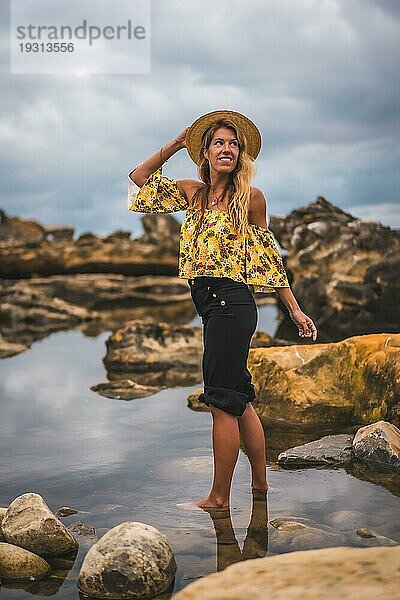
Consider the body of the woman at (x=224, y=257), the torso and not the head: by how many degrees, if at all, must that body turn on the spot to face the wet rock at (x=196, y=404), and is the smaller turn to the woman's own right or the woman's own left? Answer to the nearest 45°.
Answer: approximately 135° to the woman's own right

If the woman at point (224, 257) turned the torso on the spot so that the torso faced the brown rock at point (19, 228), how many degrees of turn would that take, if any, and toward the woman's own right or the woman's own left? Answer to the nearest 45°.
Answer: approximately 135° to the woman's own right

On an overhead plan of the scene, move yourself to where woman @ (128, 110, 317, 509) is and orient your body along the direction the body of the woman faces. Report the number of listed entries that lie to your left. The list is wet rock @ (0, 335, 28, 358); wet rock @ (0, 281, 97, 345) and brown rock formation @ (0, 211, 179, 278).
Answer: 0

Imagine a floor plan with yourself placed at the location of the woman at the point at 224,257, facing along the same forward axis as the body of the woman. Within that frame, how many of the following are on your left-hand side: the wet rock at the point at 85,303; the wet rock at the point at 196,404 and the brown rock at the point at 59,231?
0

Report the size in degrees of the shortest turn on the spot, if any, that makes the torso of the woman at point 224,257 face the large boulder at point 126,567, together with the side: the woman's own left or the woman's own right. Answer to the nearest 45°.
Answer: approximately 45° to the woman's own left

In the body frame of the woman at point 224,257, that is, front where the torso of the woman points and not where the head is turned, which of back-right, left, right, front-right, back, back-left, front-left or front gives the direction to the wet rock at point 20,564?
front

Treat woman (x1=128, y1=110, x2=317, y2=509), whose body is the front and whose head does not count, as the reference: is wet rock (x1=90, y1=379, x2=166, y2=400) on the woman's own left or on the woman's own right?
on the woman's own right

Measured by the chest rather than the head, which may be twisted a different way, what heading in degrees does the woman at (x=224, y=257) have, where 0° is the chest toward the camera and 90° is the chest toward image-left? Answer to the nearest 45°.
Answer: approximately 45°

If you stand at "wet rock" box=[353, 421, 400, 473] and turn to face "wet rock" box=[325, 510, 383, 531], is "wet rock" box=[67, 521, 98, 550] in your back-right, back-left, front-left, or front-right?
front-right

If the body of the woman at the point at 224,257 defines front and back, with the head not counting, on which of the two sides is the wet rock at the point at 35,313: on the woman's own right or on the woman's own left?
on the woman's own right

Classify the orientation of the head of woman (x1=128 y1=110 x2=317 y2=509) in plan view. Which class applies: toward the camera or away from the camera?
toward the camera

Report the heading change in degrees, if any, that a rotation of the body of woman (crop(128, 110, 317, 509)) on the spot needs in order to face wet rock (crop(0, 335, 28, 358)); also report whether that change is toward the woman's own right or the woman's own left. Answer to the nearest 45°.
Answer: approximately 135° to the woman's own right

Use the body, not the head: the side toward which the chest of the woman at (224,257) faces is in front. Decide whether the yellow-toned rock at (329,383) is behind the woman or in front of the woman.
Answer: behind
